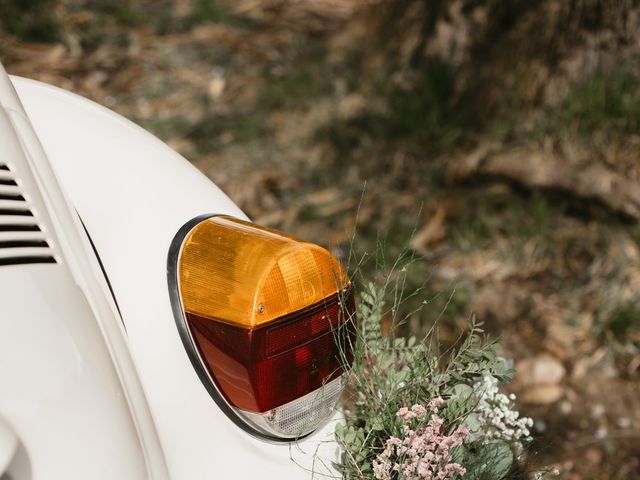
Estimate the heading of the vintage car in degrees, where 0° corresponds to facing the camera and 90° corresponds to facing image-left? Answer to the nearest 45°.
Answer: approximately 135°

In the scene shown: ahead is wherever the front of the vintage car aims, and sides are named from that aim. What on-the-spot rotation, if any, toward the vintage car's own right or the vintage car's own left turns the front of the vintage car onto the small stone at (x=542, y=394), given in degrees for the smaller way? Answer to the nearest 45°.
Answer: approximately 90° to the vintage car's own right

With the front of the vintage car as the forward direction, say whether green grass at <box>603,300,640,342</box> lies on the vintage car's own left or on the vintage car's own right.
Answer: on the vintage car's own right

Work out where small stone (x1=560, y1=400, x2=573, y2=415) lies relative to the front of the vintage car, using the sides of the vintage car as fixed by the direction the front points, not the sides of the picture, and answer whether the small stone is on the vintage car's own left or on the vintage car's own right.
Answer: on the vintage car's own right
